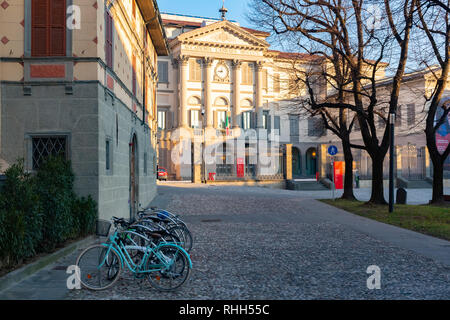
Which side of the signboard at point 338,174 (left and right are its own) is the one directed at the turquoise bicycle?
front

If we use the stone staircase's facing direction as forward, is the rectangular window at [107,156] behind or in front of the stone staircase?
in front

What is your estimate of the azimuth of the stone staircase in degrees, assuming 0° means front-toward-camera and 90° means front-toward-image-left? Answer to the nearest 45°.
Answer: approximately 0°

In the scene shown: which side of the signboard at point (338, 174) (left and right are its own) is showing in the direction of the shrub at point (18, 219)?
front
